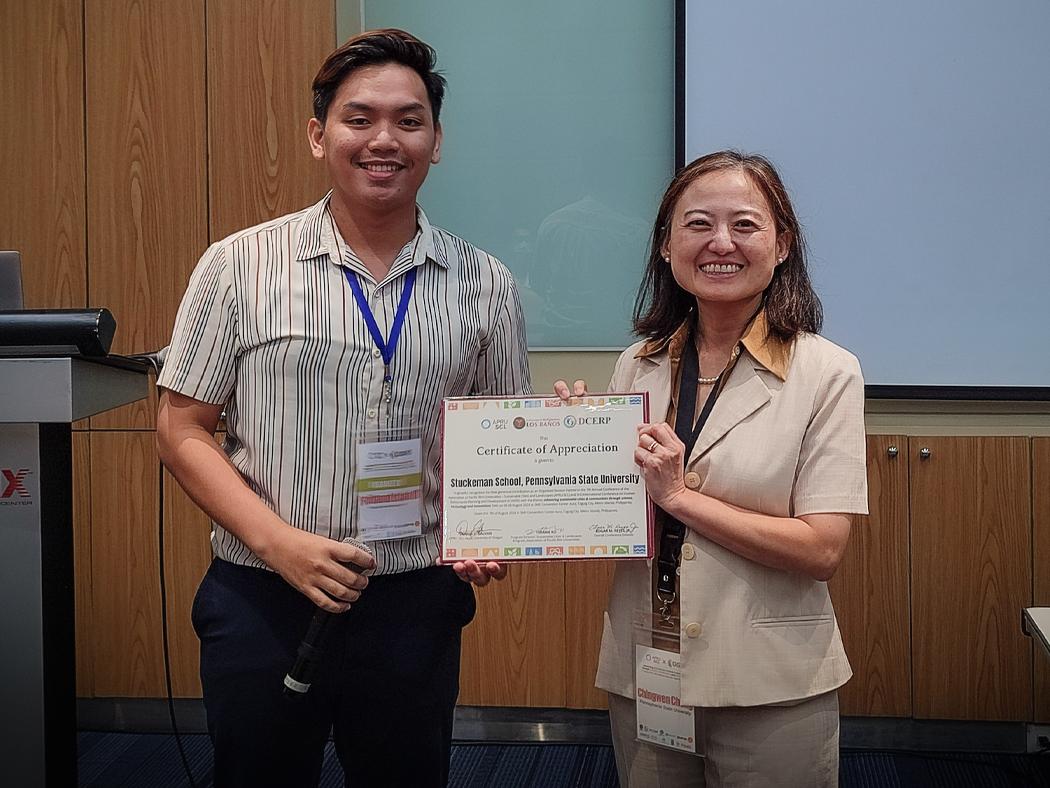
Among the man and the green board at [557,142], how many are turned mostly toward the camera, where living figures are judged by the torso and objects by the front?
2

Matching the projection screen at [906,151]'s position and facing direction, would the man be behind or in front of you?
in front

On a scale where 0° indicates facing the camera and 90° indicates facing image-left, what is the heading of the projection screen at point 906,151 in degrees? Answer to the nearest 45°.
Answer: approximately 0°

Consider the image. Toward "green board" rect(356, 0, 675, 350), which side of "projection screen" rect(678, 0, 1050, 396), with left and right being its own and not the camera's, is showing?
right

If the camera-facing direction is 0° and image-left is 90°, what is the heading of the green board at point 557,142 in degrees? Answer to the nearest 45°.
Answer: approximately 0°

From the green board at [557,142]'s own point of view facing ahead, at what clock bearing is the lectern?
The lectern is roughly at 1 o'clock from the green board.

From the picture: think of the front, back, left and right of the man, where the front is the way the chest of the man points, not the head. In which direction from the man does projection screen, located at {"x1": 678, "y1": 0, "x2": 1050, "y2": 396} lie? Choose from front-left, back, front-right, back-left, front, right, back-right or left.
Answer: back-left

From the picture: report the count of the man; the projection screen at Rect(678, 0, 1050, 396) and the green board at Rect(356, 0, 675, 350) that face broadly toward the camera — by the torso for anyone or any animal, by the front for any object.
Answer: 3

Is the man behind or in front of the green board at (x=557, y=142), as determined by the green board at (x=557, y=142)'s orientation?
in front

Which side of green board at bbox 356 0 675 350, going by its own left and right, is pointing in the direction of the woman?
front
